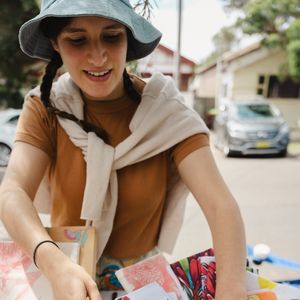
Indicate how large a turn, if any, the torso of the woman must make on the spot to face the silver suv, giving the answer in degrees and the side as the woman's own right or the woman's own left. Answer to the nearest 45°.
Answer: approximately 180°

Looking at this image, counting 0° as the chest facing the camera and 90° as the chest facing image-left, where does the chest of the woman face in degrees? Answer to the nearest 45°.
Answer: approximately 0°

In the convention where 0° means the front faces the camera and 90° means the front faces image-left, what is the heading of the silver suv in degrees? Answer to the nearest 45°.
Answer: approximately 0°

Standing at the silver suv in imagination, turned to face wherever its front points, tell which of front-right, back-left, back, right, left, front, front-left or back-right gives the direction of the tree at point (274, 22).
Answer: back

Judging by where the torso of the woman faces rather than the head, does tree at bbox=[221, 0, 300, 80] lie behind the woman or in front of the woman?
behind
